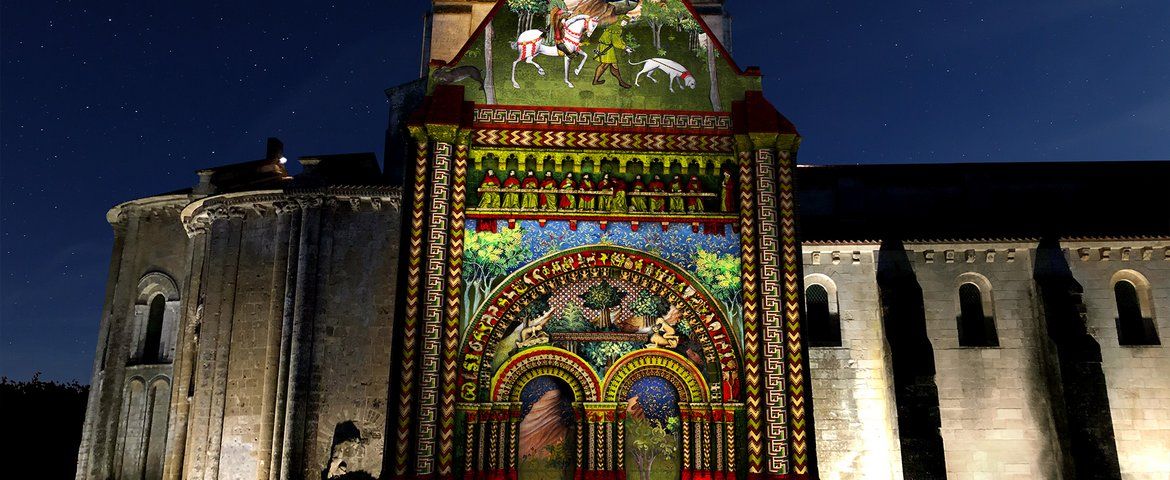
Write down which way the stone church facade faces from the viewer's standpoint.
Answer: facing the viewer

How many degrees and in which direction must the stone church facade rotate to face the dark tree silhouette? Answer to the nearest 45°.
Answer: approximately 135° to its right
